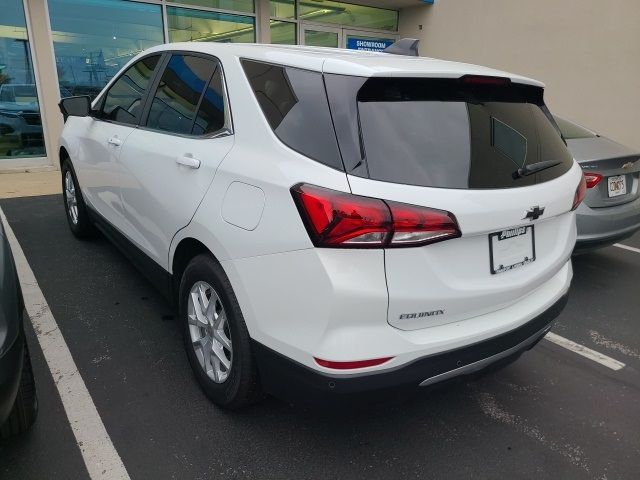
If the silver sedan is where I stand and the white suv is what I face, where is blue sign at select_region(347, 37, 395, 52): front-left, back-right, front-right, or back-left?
back-right

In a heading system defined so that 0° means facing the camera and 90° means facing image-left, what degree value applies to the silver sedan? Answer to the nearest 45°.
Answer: approximately 135°

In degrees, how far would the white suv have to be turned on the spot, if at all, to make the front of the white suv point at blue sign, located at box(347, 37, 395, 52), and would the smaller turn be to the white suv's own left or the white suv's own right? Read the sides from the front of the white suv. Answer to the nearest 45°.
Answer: approximately 45° to the white suv's own right

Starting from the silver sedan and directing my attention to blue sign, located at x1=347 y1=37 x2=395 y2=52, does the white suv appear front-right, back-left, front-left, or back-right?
back-left

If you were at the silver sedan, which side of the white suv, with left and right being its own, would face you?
right

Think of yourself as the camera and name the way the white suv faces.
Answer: facing away from the viewer and to the left of the viewer

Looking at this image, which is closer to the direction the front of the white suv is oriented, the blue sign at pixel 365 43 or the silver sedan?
the blue sign

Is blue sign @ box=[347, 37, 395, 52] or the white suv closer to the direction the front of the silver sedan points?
the blue sign

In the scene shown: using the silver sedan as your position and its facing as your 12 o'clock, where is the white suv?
The white suv is roughly at 8 o'clock from the silver sedan.
